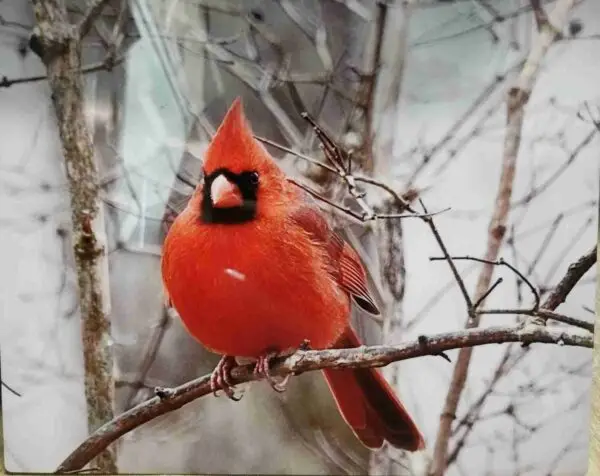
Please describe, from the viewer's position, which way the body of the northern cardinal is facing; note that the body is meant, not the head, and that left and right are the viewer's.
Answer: facing the viewer and to the left of the viewer
